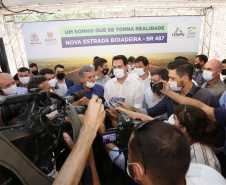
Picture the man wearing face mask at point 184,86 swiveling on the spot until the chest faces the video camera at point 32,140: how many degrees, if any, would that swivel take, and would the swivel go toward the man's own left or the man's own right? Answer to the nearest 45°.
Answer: approximately 90° to the man's own left

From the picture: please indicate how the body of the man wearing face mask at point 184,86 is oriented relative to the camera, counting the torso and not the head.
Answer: to the viewer's left

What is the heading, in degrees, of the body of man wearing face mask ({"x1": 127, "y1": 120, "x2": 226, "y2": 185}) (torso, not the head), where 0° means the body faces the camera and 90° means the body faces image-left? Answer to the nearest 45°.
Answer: approximately 135°

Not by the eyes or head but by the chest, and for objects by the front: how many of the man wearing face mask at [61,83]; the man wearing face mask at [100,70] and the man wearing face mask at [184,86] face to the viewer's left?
1

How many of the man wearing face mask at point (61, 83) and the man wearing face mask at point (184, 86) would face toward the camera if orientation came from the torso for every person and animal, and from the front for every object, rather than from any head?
1

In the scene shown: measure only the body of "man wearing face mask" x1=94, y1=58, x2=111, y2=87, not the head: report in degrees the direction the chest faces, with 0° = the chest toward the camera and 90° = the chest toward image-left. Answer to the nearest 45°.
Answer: approximately 315°

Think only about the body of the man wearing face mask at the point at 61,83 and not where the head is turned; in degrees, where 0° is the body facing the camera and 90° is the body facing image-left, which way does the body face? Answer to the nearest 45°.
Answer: approximately 0°

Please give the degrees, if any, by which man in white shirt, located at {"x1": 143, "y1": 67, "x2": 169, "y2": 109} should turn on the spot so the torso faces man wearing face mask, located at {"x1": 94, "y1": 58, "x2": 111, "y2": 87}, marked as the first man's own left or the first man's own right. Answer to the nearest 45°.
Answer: approximately 90° to the first man's own right

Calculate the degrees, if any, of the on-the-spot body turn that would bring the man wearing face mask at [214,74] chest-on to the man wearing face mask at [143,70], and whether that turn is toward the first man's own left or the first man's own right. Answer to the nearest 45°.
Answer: approximately 45° to the first man's own right

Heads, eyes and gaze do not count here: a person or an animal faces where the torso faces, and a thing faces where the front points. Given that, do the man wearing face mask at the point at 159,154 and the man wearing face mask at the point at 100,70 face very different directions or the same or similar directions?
very different directions

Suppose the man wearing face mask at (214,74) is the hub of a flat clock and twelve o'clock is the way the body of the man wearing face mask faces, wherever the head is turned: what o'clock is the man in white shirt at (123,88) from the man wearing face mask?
The man in white shirt is roughly at 12 o'clock from the man wearing face mask.
